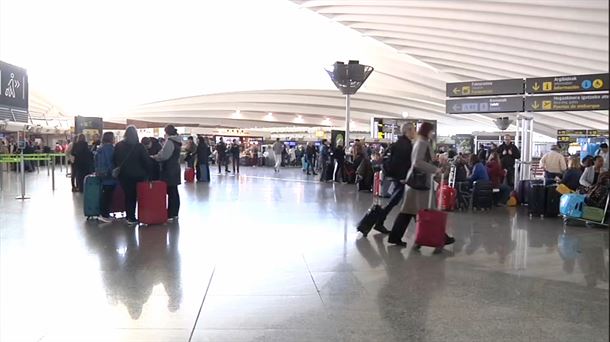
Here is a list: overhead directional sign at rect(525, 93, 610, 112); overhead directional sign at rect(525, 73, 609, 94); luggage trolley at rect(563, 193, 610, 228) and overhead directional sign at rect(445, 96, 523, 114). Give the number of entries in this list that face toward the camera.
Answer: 3

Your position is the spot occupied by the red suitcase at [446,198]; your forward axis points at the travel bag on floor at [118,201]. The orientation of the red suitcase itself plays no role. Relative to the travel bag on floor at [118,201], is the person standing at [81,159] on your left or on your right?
right

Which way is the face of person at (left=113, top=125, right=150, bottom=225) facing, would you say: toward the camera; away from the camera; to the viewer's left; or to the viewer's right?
away from the camera

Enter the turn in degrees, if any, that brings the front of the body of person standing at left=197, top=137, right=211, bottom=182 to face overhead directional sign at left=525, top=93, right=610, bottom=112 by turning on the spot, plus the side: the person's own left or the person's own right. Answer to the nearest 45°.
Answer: approximately 135° to the person's own right

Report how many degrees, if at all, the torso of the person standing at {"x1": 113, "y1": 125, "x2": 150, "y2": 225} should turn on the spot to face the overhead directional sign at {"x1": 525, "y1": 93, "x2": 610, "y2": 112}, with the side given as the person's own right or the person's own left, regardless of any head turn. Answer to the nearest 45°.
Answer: approximately 90° to the person's own right

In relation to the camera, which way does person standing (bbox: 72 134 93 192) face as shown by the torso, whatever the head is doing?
away from the camera
